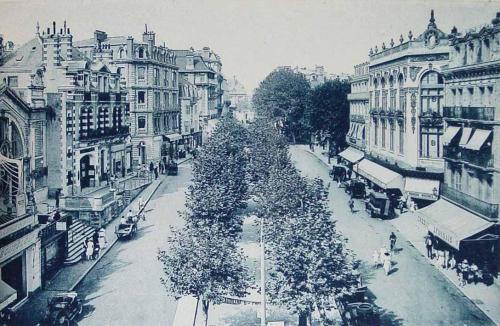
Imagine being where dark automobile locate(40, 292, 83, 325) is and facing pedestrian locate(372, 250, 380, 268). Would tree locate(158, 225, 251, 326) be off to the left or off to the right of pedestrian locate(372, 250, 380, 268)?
right

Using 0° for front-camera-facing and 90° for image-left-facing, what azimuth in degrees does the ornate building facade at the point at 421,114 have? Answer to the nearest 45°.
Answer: approximately 45°
